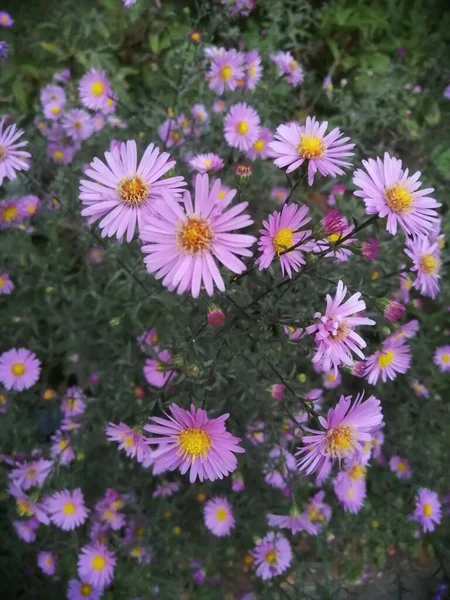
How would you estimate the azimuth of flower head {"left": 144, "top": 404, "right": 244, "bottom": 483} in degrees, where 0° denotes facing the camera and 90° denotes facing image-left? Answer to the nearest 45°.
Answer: approximately 0°

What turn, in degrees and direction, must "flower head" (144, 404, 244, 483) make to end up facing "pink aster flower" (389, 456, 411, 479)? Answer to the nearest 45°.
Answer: approximately 135° to its left
